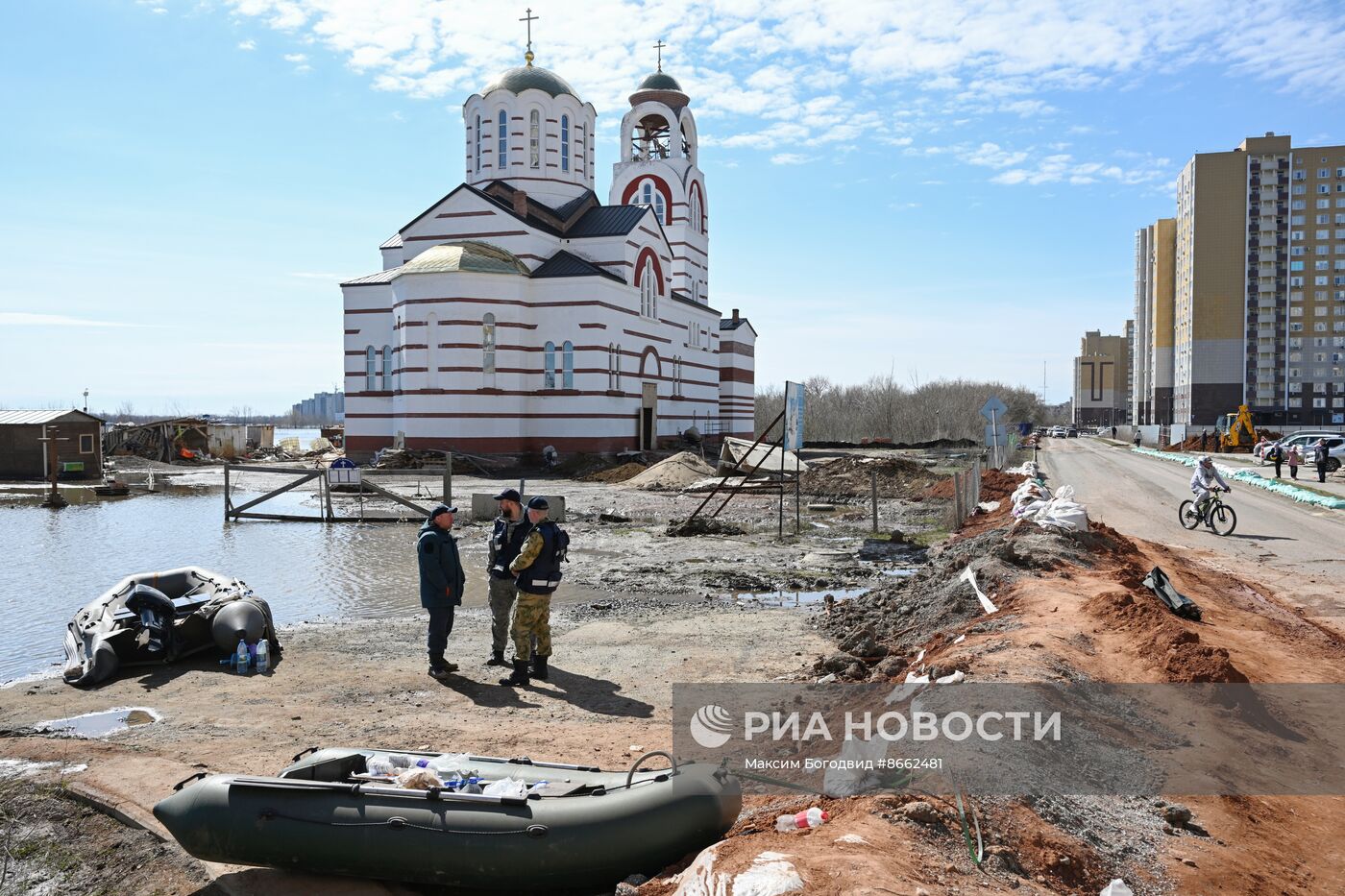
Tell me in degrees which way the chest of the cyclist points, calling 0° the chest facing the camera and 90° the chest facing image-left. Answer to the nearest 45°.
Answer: approximately 315°

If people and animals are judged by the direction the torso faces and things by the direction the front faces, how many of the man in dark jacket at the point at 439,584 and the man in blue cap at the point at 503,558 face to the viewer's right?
1

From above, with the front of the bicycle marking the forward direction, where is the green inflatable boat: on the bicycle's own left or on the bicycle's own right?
on the bicycle's own right

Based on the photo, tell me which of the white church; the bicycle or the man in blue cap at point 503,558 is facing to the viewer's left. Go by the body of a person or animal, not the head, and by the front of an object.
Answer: the man in blue cap

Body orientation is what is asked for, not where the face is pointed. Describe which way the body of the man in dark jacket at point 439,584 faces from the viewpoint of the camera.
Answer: to the viewer's right

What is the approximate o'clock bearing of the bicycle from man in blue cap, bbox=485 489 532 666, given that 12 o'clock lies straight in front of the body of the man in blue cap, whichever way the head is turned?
The bicycle is roughly at 5 o'clock from the man in blue cap.

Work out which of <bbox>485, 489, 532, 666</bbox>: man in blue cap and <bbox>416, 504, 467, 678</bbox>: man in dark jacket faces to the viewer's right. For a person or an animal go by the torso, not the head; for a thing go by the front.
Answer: the man in dark jacket

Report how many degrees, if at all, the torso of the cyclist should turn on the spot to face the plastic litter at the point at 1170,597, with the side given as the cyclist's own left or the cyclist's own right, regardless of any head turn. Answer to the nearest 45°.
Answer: approximately 45° to the cyclist's own right

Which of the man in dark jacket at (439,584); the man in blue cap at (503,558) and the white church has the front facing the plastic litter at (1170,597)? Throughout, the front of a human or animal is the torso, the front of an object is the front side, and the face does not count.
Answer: the man in dark jacket

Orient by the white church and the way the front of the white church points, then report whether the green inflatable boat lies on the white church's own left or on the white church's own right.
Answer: on the white church's own right
